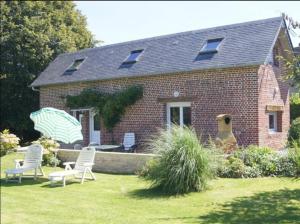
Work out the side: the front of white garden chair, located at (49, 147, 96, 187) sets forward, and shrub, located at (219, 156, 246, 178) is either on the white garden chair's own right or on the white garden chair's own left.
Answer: on the white garden chair's own left

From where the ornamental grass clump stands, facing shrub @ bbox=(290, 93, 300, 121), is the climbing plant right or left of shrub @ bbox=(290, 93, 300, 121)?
left

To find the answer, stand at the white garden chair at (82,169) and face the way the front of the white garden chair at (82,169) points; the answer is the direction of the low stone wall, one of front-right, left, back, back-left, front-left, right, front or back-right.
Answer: back

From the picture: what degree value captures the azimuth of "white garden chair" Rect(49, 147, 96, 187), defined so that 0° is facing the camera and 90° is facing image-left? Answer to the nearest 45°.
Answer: approximately 45°

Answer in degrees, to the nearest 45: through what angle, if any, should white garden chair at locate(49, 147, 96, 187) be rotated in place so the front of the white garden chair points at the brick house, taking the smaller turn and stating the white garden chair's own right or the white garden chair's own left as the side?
approximately 180°

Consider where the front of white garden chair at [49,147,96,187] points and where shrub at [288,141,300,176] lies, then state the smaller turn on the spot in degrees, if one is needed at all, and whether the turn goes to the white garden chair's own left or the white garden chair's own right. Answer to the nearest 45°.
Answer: approximately 135° to the white garden chair's own left

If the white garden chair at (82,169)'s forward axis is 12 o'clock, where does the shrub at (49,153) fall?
The shrub is roughly at 4 o'clock from the white garden chair.

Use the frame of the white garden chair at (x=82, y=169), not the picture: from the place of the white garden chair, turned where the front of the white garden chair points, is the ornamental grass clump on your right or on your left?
on your left

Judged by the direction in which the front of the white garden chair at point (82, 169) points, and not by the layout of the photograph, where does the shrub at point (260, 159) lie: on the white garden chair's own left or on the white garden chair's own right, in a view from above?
on the white garden chair's own left

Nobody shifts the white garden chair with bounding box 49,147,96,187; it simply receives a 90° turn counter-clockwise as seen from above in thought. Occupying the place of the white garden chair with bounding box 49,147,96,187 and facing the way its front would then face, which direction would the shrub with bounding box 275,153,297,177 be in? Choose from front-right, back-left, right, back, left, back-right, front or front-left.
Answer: front-left

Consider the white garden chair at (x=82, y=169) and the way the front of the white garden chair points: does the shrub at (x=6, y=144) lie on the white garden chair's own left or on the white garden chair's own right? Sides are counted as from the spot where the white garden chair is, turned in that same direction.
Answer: on the white garden chair's own right
